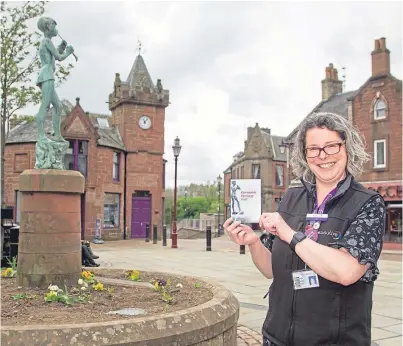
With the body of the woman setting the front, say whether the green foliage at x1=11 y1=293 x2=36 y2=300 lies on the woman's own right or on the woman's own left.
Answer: on the woman's own right

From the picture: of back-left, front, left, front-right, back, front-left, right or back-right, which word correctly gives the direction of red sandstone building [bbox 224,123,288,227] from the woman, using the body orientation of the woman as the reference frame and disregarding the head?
back-right

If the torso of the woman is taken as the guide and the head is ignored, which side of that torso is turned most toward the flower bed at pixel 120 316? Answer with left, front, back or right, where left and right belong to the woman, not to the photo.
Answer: right

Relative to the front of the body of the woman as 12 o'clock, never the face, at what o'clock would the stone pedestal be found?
The stone pedestal is roughly at 3 o'clock from the woman.

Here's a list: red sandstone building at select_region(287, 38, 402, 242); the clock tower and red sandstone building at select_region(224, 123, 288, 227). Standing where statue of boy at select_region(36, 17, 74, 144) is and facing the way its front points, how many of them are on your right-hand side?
0

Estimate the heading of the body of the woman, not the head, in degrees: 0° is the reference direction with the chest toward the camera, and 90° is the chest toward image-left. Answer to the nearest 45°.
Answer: approximately 45°

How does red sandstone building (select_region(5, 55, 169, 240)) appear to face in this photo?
toward the camera

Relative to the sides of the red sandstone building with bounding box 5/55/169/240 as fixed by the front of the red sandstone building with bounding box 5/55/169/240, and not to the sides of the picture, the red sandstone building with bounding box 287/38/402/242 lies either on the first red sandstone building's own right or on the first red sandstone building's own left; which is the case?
on the first red sandstone building's own left

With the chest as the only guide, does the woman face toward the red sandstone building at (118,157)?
no

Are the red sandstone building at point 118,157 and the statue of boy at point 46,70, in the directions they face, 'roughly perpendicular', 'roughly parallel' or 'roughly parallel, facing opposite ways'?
roughly perpendicular

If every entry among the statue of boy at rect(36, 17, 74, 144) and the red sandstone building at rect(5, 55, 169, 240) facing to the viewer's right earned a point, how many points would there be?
1

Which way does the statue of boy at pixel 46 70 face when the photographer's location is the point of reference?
facing to the right of the viewer

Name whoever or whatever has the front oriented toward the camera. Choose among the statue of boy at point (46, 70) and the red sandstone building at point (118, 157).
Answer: the red sandstone building

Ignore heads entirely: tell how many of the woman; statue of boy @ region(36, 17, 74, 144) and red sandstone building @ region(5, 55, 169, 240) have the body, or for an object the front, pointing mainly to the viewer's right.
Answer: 1

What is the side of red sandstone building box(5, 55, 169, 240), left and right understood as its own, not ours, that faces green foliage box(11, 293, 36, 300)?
front

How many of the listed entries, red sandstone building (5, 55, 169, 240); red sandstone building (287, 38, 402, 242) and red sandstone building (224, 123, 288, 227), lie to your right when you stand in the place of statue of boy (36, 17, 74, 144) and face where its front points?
0
